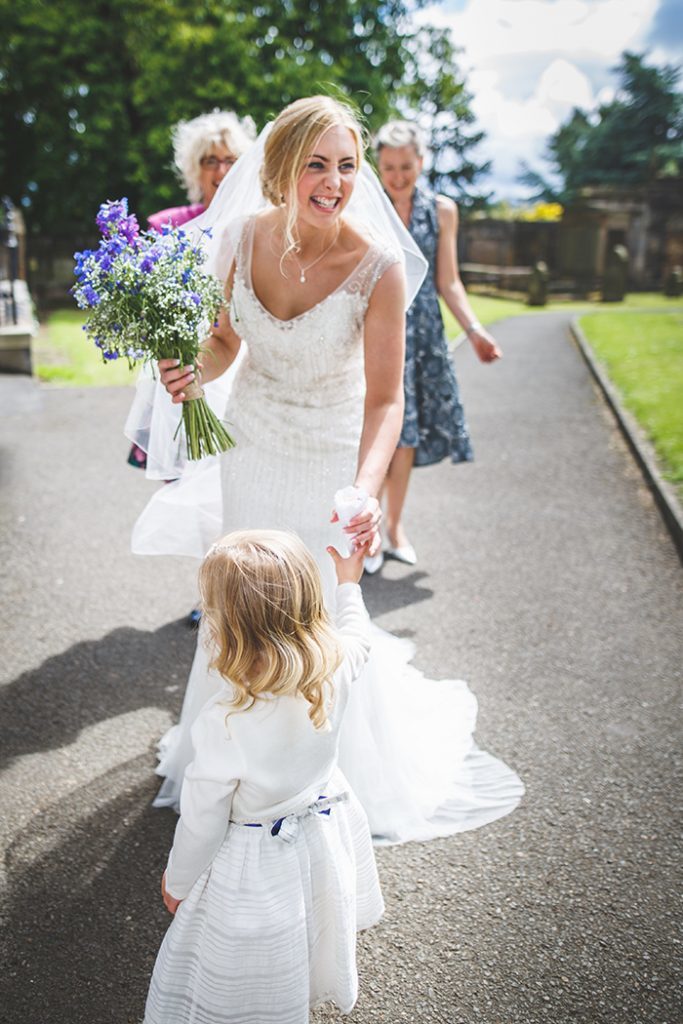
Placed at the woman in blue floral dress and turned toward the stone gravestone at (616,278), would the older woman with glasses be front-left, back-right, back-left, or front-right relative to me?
back-left

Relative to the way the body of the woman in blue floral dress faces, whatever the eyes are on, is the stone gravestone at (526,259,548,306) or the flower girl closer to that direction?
the flower girl

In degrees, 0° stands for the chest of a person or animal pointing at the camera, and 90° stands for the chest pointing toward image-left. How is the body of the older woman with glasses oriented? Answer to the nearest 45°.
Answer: approximately 315°

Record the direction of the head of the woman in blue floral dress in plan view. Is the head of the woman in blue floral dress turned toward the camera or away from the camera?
toward the camera

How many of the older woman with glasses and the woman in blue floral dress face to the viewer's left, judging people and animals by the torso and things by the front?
0

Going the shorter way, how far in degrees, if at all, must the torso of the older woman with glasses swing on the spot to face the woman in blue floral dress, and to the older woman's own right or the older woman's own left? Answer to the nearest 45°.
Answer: approximately 45° to the older woman's own left

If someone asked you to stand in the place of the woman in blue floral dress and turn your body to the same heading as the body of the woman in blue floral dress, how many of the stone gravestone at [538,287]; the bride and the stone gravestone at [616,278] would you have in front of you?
1

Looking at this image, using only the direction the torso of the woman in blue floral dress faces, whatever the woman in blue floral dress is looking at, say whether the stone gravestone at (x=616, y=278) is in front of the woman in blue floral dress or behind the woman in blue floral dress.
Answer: behind

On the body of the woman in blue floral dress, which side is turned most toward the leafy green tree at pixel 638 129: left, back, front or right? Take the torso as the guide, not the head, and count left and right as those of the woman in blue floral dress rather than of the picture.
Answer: back

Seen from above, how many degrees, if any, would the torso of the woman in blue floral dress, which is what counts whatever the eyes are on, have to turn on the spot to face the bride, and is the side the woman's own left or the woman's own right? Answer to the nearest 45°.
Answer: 0° — they already face them

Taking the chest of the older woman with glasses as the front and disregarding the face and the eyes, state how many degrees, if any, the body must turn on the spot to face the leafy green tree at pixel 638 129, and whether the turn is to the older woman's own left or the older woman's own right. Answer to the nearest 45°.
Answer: approximately 90° to the older woman's own left

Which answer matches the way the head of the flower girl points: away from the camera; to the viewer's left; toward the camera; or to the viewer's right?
away from the camera

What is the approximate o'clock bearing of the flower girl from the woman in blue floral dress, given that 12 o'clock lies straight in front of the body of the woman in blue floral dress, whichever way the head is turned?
The flower girl is roughly at 12 o'clock from the woman in blue floral dress.

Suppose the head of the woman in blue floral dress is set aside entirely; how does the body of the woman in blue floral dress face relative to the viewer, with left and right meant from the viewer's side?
facing the viewer
